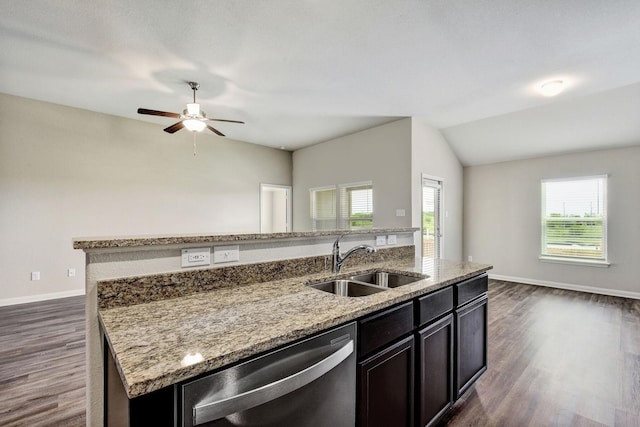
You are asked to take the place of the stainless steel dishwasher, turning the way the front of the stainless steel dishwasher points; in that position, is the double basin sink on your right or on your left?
on your left

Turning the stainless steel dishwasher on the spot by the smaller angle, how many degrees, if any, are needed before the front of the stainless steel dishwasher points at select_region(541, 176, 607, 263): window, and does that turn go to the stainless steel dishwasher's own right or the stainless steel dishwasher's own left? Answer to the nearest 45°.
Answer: approximately 90° to the stainless steel dishwasher's own left

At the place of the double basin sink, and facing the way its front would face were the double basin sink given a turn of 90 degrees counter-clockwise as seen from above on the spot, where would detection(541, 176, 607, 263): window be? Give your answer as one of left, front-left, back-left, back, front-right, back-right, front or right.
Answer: front

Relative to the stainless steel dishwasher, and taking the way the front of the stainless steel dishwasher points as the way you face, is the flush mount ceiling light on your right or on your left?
on your left

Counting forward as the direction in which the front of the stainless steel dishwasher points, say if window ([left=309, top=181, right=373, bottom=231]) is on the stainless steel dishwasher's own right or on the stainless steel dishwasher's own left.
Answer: on the stainless steel dishwasher's own left

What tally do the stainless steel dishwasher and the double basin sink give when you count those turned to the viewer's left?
0

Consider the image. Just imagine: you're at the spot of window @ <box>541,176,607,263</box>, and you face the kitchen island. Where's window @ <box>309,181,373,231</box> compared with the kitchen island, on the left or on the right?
right

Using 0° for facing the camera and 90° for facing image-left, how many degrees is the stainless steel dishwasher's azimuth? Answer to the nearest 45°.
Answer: approximately 315°
